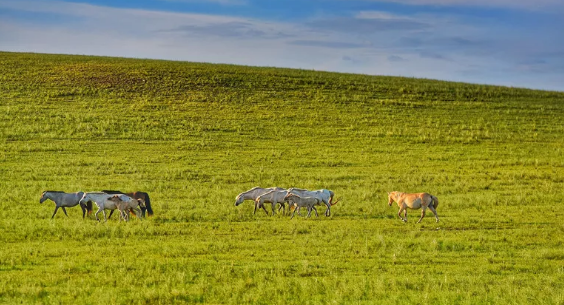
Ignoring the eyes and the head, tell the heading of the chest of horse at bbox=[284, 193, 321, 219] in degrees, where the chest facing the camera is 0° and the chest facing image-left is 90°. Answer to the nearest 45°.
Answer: approximately 90°

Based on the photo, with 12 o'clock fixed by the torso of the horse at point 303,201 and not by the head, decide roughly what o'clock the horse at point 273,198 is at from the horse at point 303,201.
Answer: the horse at point 273,198 is roughly at 1 o'clock from the horse at point 303,201.

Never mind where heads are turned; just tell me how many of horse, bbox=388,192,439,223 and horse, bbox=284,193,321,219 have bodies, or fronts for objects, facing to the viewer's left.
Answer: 2

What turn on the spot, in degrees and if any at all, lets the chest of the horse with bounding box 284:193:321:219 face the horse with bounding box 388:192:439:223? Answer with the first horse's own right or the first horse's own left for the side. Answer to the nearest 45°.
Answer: approximately 180°

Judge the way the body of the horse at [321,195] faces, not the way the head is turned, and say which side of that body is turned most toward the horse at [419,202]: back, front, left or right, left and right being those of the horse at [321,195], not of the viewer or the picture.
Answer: back

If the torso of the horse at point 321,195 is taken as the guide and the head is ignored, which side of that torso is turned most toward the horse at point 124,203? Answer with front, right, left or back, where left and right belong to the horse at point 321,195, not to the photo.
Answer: front

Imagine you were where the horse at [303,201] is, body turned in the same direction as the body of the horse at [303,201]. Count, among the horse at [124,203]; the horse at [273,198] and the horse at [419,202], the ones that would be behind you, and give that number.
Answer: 1

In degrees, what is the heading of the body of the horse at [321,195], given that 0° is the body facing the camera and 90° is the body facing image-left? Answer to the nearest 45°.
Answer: approximately 90°

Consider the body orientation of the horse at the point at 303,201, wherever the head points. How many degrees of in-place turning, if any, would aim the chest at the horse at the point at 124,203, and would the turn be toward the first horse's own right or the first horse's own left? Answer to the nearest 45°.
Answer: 0° — it already faces it

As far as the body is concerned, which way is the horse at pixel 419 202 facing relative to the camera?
to the viewer's left

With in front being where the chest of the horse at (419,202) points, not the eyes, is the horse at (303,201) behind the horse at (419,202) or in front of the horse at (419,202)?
in front
